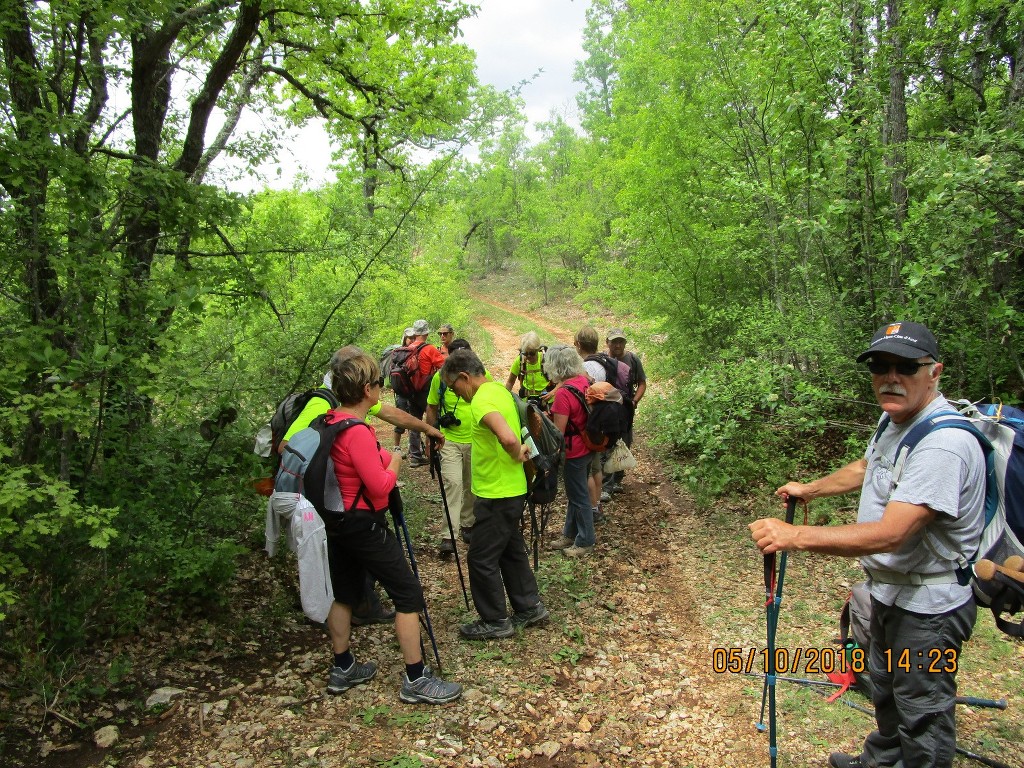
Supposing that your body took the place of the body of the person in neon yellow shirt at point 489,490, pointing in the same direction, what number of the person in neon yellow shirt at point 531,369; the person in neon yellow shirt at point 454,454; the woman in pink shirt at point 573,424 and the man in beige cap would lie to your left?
0

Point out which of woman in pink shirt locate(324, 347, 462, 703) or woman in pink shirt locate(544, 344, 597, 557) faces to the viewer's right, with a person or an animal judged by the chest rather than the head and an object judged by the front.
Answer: woman in pink shirt locate(324, 347, 462, 703)

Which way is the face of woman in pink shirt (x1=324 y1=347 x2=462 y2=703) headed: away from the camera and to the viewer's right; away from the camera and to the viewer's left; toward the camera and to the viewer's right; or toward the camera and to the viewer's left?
away from the camera and to the viewer's right

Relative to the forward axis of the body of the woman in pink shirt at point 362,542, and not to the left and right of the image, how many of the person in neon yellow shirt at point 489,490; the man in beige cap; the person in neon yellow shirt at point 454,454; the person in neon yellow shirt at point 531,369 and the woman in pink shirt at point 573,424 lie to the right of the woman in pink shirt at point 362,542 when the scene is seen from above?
0

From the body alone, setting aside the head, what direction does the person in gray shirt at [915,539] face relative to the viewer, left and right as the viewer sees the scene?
facing the viewer and to the left of the viewer

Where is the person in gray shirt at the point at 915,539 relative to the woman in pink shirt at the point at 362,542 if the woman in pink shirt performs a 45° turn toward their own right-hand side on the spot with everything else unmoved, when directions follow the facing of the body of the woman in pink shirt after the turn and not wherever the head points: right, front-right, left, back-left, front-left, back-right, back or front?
front

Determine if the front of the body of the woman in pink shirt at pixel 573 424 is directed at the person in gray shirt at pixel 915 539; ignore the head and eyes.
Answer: no

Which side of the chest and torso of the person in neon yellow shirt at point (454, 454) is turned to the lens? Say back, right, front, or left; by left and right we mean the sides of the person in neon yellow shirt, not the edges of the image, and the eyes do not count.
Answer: front

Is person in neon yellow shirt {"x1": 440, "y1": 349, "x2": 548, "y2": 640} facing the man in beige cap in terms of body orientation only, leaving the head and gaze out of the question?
no

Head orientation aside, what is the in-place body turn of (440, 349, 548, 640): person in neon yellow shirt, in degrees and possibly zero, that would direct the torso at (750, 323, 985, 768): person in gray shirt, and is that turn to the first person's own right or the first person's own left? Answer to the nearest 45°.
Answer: approximately 135° to the first person's own left

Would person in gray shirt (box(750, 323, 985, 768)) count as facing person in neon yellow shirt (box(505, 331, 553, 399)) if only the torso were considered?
no

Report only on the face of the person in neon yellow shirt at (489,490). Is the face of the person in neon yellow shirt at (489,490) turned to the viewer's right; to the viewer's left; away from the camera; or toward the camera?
to the viewer's left

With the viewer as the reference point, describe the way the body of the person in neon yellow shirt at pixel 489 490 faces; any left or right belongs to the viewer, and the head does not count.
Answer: facing to the left of the viewer

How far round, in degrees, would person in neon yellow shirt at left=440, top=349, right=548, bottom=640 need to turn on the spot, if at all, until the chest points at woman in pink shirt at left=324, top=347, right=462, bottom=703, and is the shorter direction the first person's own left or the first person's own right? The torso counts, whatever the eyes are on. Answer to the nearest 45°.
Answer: approximately 45° to the first person's own left

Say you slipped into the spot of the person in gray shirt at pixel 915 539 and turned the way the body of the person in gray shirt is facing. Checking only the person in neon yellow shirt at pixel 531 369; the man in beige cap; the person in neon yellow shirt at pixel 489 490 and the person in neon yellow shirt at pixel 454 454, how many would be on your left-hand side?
0
